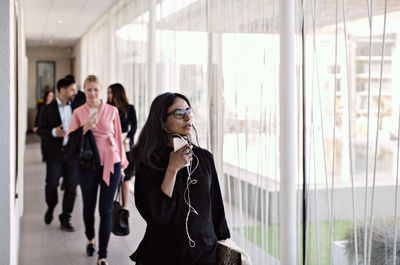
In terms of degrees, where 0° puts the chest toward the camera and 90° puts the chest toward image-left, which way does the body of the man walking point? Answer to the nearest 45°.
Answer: approximately 315°

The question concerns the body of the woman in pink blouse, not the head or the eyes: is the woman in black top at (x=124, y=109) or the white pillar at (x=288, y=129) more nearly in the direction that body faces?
the white pillar

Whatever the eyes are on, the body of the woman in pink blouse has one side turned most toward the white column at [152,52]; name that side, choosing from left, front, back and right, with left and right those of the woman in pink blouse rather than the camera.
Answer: back

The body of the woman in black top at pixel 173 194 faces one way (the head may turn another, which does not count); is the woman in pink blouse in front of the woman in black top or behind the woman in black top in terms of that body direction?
behind

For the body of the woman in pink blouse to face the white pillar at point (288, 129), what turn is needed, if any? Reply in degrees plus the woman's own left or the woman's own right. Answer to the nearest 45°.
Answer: approximately 45° to the woman's own left

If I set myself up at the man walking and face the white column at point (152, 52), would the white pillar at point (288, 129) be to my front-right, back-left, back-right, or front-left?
back-right

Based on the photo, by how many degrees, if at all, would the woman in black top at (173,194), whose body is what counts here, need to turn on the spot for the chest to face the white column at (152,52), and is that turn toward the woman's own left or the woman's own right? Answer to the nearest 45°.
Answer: approximately 135° to the woman's own left

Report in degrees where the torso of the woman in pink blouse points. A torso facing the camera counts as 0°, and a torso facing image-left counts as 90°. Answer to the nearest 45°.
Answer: approximately 0°

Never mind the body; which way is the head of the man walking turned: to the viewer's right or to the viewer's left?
to the viewer's right
